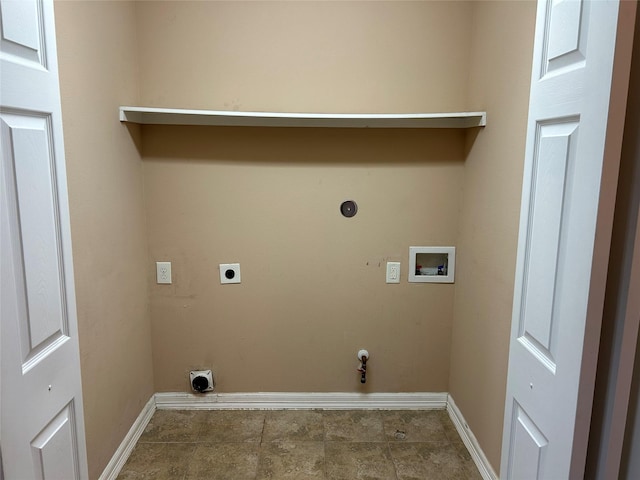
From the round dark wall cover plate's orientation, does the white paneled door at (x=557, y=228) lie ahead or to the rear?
ahead

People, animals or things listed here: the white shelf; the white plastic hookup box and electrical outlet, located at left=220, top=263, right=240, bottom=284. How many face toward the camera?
3

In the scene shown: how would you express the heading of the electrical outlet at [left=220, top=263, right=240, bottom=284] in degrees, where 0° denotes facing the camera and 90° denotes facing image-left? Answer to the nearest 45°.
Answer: approximately 0°

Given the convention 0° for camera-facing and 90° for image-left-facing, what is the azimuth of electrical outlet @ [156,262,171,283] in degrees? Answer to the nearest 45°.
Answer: approximately 0°

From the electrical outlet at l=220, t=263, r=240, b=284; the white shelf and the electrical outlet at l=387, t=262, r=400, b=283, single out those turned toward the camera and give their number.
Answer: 3
